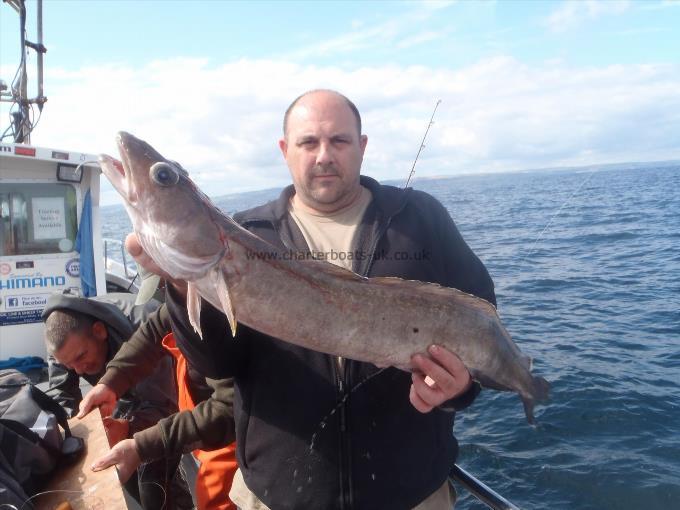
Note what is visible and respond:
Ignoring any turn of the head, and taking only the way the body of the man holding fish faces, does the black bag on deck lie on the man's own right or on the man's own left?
on the man's own right

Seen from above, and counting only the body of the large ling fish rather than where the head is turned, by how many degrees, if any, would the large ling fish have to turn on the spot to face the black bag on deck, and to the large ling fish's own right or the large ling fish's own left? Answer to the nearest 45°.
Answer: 0° — it already faces it

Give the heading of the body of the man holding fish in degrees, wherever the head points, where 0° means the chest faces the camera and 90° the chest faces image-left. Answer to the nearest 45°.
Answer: approximately 0°

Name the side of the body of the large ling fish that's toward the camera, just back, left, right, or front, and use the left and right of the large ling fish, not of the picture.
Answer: left
